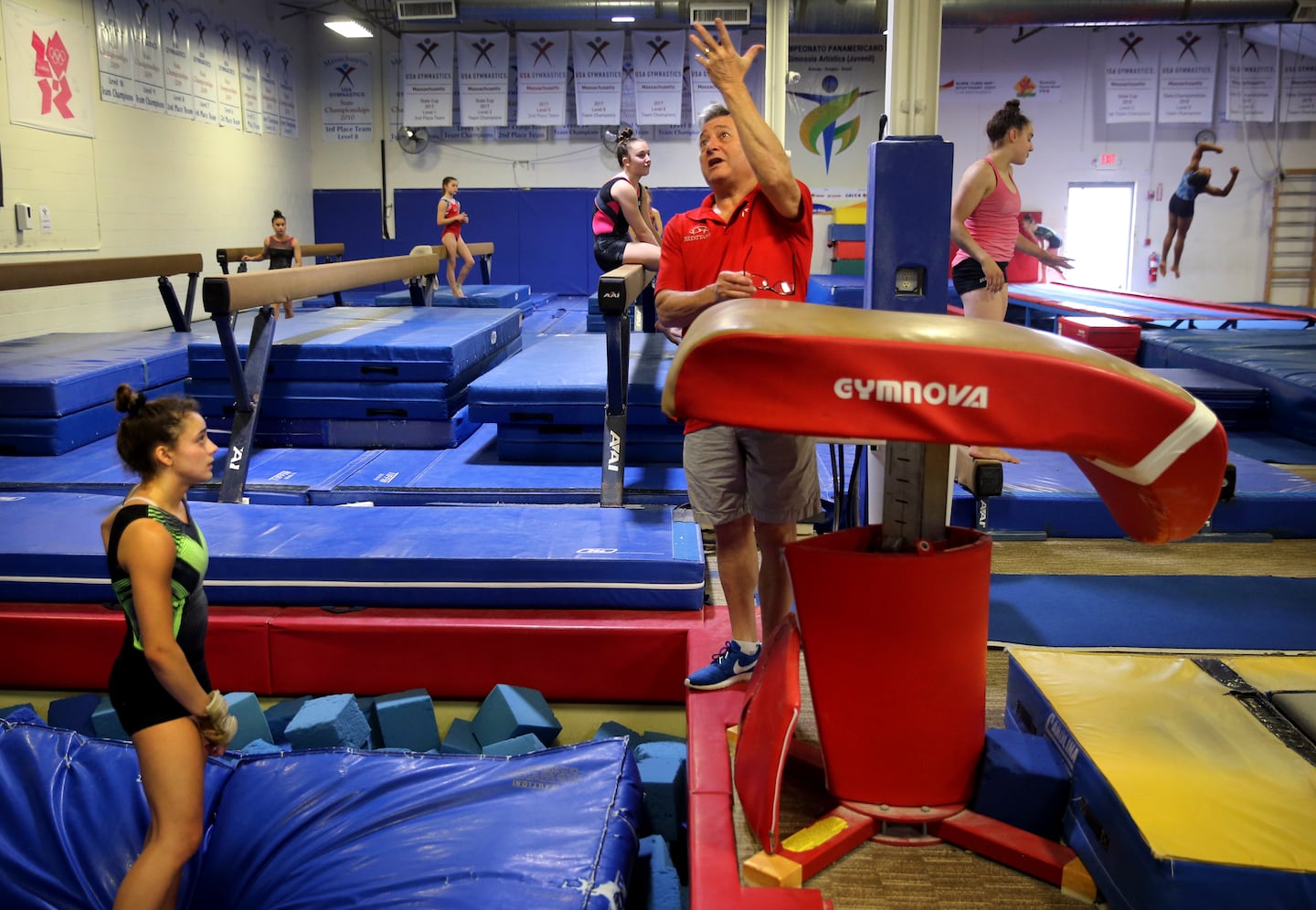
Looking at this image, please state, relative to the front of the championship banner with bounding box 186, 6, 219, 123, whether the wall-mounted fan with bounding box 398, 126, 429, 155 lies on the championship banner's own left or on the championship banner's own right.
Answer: on the championship banner's own left

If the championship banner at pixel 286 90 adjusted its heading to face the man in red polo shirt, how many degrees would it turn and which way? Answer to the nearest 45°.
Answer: approximately 45° to its right

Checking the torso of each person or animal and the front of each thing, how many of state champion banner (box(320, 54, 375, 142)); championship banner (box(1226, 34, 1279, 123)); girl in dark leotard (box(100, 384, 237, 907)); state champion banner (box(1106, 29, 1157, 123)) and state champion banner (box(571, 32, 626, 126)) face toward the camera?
4

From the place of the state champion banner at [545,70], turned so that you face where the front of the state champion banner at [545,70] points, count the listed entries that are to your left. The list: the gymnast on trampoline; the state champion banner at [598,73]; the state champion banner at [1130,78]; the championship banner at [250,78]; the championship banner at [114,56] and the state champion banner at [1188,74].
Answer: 4

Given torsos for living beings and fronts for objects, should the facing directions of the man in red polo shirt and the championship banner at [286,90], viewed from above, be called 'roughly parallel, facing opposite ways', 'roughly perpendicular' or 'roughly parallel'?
roughly perpendicular

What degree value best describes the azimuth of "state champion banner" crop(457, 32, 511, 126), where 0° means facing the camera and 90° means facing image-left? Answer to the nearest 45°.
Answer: approximately 0°

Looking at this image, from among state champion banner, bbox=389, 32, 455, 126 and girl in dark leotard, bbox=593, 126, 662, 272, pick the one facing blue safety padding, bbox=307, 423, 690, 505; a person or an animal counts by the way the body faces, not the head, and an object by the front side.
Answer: the state champion banner

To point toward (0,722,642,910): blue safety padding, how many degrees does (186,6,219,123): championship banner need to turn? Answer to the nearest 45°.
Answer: approximately 45° to its right
